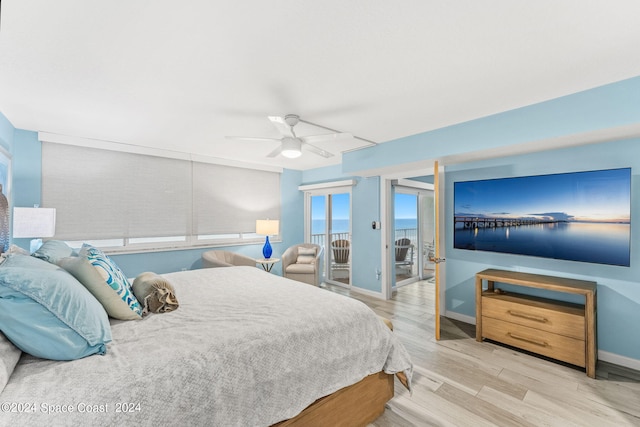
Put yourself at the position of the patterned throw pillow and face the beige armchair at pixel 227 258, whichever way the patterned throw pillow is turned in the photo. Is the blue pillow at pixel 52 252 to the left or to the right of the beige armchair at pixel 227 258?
left

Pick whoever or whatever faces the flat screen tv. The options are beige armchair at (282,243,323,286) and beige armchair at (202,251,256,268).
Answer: beige armchair at (202,251,256,268)

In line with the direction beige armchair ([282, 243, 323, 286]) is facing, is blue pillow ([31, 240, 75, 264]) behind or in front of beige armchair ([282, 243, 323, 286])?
in front

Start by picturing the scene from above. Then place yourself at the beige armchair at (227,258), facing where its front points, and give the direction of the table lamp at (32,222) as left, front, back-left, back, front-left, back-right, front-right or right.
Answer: right

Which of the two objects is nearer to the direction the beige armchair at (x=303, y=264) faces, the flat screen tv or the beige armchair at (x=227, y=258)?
the beige armchair at (x=227, y=258)

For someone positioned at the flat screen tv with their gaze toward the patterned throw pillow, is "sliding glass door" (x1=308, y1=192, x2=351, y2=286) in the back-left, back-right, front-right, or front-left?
front-right

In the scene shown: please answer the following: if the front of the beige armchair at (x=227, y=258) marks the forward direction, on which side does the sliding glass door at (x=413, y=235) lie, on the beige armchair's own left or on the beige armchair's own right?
on the beige armchair's own left

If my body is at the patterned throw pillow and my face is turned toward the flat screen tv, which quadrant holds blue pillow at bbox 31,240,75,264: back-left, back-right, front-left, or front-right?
back-left

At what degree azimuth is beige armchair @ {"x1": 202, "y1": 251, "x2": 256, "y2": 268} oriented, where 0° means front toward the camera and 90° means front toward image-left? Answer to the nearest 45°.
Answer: approximately 315°

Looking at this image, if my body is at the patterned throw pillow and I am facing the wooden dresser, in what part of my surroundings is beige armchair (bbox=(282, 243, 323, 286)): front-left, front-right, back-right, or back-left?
front-left

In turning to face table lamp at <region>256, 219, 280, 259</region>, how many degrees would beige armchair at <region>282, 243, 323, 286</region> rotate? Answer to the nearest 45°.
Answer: approximately 45° to its right

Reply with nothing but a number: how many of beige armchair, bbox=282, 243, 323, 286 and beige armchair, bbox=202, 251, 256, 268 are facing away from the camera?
0

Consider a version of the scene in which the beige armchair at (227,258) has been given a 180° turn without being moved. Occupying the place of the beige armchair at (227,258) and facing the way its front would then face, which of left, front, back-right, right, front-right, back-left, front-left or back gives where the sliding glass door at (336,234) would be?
back-right

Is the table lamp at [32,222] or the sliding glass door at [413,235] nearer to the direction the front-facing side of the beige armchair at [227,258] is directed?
the sliding glass door

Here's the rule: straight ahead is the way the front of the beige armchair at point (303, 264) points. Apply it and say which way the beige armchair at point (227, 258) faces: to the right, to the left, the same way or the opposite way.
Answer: to the left

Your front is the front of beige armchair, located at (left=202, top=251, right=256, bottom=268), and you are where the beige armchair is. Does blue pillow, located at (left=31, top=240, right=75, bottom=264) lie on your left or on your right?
on your right

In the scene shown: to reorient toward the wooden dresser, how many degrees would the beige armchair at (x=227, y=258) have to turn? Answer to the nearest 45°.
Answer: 0° — it already faces it

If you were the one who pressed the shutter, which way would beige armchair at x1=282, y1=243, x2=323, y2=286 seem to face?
facing the viewer and to the left of the viewer

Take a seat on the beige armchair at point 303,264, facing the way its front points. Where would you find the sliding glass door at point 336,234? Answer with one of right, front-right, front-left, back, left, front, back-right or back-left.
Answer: back
